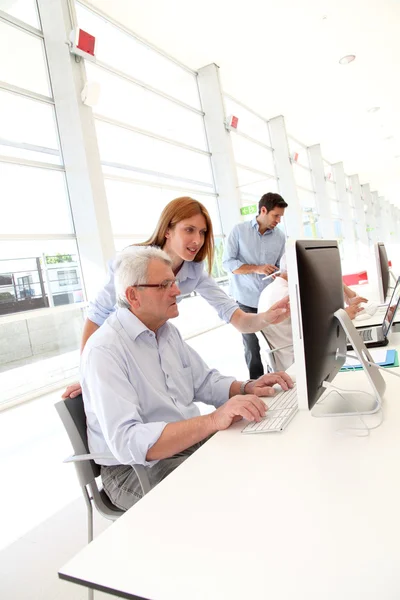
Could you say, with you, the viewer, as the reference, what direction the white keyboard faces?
facing to the left of the viewer

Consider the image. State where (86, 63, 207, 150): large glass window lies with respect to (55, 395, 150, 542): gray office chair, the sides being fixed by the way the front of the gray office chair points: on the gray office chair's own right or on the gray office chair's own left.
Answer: on the gray office chair's own left

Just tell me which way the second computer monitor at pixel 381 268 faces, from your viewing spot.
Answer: facing to the left of the viewer

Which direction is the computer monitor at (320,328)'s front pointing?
to the viewer's left

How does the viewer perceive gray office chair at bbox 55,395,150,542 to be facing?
facing to the right of the viewer

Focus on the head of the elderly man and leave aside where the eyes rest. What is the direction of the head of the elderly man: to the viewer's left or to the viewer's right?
to the viewer's right

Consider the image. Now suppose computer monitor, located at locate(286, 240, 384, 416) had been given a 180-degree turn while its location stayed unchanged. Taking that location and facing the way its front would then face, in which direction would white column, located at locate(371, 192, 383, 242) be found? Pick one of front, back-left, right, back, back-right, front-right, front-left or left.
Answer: left

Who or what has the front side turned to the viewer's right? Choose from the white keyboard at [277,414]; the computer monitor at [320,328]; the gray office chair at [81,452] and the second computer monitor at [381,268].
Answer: the gray office chair

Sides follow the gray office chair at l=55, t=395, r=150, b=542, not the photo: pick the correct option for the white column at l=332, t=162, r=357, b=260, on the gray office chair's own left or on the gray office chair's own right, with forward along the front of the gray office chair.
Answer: on the gray office chair's own left

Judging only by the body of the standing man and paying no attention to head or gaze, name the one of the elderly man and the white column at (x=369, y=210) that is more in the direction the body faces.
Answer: the elderly man
